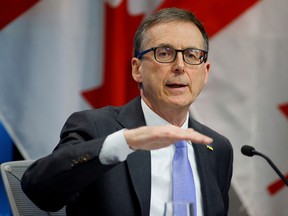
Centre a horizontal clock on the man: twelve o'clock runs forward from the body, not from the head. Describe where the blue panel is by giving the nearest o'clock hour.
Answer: The blue panel is roughly at 6 o'clock from the man.

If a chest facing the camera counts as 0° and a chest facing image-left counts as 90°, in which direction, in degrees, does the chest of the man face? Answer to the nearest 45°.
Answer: approximately 315°
